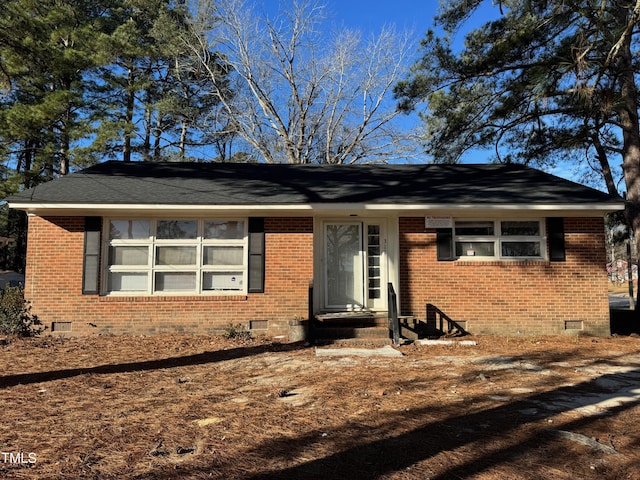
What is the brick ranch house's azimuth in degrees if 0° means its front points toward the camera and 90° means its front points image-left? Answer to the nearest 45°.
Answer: approximately 0°

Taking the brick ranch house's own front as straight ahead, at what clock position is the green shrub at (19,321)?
The green shrub is roughly at 3 o'clock from the brick ranch house.
